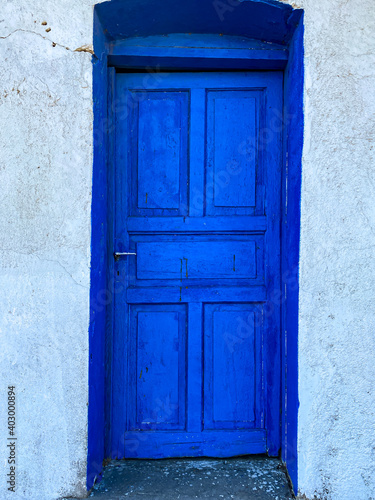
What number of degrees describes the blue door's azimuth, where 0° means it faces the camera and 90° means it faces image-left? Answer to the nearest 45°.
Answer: approximately 0°
